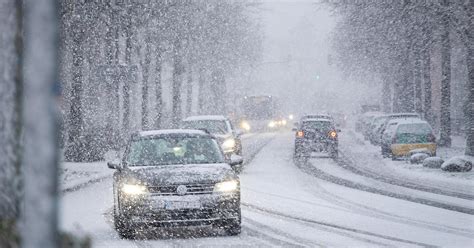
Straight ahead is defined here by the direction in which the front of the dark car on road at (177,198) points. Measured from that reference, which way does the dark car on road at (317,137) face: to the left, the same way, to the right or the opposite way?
the opposite way

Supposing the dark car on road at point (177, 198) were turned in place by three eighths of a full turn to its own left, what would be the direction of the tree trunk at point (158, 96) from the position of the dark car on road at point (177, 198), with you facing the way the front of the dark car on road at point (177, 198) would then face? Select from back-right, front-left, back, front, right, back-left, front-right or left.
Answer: front-left

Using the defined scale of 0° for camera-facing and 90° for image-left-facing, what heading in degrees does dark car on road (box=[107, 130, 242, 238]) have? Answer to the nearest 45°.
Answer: approximately 0°

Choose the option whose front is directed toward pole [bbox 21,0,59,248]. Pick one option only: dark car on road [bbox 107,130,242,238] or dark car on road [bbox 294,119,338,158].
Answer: dark car on road [bbox 107,130,242,238]

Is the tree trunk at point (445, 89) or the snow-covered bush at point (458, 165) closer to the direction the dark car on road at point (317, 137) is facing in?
the tree trunk

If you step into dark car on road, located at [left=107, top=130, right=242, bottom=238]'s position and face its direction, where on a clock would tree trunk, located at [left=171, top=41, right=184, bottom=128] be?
The tree trunk is roughly at 6 o'clock from the dark car on road.

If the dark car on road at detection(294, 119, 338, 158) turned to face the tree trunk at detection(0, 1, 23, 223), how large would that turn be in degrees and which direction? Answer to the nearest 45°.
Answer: approximately 180°

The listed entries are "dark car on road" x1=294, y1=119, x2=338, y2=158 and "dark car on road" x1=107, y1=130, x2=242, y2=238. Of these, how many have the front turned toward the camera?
1

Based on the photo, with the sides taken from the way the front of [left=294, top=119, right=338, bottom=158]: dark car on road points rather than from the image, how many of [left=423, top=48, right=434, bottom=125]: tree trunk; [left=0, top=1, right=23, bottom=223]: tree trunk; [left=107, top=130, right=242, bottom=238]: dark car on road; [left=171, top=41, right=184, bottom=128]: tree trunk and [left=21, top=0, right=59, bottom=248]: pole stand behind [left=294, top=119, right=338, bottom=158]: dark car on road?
3

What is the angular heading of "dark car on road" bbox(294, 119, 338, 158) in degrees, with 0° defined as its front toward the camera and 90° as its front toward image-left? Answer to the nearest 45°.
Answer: approximately 180°
